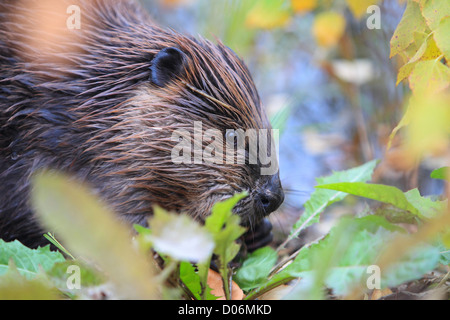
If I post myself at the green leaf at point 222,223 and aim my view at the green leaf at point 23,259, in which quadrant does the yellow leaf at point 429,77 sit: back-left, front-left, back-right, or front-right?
back-right

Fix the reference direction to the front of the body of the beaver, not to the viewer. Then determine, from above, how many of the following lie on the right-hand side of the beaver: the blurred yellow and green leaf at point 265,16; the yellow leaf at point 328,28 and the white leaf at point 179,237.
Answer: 1

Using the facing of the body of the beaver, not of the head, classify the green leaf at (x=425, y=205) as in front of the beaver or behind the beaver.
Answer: in front

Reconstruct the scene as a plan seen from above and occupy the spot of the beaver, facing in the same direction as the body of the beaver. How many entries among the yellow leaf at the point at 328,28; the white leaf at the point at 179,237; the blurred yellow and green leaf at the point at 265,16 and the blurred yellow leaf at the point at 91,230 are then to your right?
2

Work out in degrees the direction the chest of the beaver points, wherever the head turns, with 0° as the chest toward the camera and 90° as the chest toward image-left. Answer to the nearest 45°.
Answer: approximately 270°

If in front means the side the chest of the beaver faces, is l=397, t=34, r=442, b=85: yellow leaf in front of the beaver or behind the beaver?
in front

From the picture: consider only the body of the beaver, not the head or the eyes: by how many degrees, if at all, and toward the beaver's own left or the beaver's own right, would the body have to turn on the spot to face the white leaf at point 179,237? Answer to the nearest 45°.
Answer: approximately 90° to the beaver's own right

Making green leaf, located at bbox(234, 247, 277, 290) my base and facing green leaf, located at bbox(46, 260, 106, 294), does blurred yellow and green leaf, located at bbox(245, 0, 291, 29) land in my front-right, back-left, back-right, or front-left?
back-right
